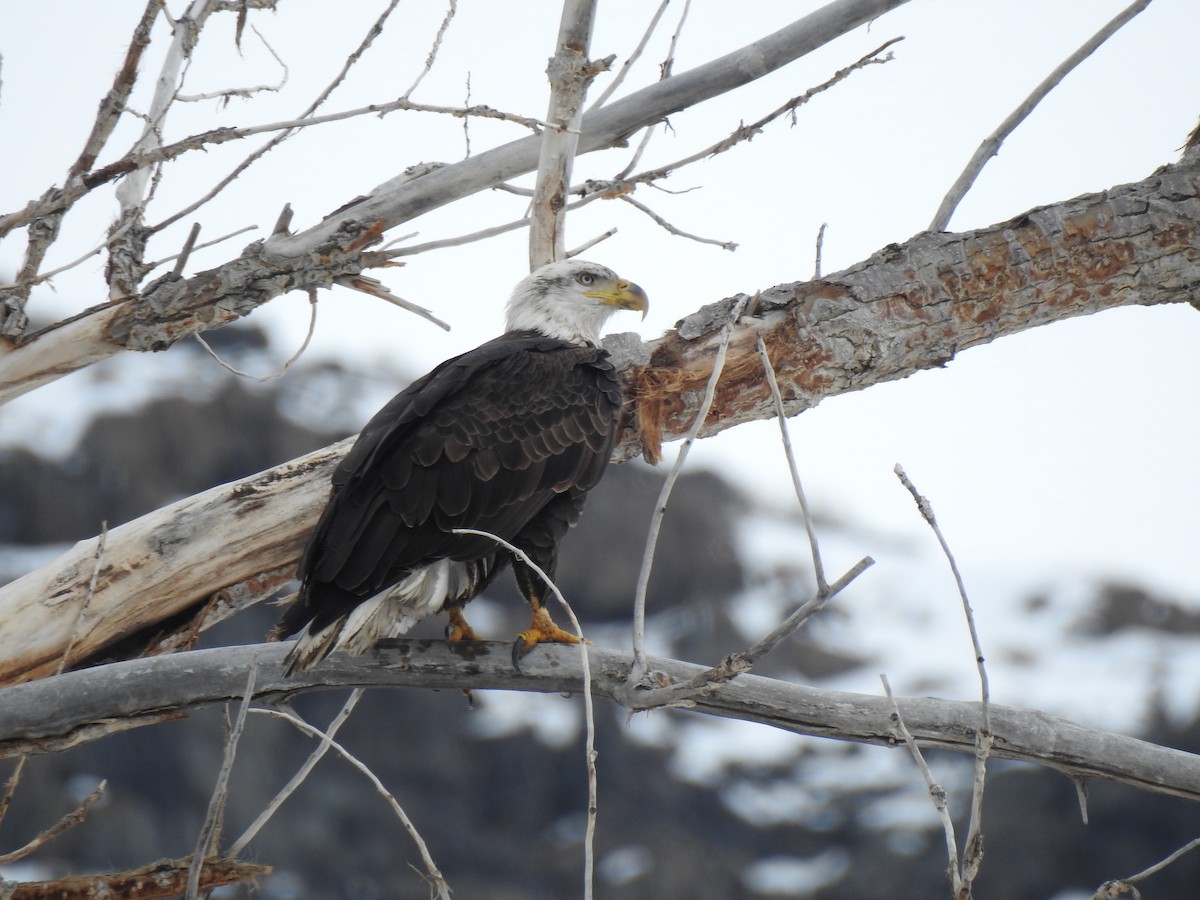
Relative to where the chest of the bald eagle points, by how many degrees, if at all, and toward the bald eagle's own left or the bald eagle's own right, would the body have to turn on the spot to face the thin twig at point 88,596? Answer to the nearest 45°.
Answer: approximately 180°

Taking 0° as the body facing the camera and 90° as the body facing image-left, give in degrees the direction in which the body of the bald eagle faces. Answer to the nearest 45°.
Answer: approximately 270°

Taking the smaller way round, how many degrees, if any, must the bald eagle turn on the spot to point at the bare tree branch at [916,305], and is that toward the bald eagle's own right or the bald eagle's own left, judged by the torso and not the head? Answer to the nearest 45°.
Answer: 0° — it already faces it

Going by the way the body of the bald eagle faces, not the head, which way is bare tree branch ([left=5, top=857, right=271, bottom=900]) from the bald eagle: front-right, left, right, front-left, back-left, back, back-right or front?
back-right

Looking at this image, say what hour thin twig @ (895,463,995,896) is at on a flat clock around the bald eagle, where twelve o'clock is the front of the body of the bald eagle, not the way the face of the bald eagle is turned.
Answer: The thin twig is roughly at 2 o'clock from the bald eagle.

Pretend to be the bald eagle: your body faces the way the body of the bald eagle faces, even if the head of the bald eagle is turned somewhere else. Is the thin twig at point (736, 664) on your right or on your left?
on your right
